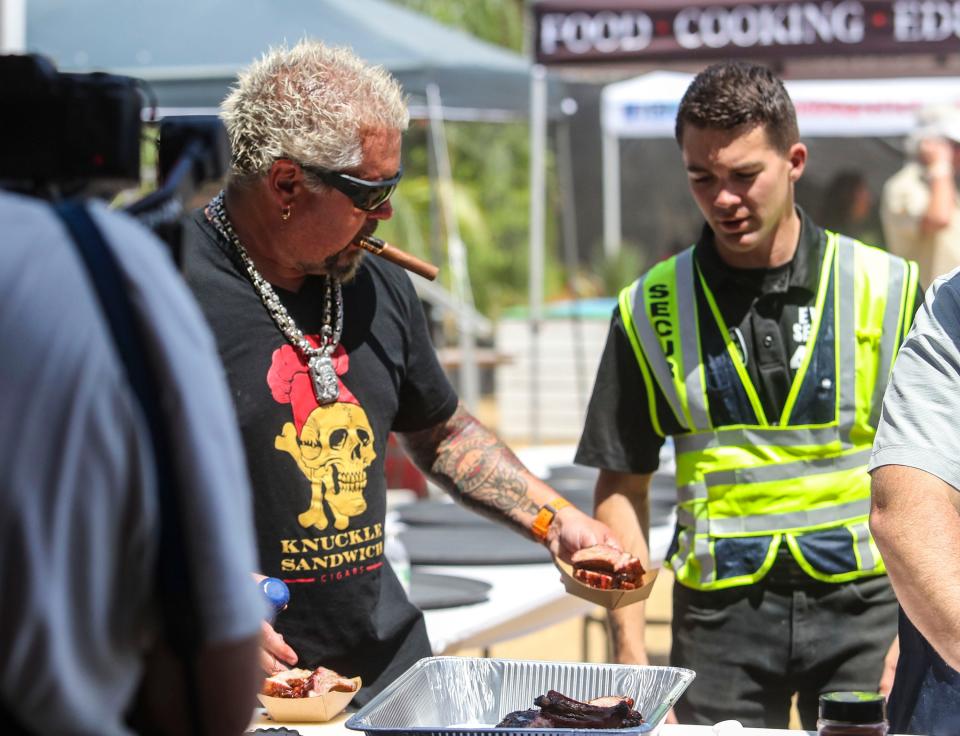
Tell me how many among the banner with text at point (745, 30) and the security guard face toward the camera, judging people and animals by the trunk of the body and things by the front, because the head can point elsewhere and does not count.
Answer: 2

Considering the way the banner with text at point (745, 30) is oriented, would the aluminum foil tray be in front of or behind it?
in front

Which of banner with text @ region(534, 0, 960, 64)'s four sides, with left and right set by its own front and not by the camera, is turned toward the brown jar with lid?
front

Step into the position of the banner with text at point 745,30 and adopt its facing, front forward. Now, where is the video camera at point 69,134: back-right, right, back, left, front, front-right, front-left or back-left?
front

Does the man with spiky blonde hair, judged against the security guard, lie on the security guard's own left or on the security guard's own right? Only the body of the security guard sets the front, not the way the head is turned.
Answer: on the security guard's own right

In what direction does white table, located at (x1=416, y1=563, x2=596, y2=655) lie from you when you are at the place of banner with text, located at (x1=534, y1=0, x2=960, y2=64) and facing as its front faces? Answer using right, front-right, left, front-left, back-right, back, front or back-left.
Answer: front

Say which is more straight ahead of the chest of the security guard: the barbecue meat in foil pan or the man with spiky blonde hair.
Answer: the barbecue meat in foil pan

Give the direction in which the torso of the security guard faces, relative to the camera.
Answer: toward the camera

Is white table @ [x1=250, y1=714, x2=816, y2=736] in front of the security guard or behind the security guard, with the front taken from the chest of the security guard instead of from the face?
in front

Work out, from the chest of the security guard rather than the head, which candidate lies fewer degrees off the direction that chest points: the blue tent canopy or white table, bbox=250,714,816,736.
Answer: the white table

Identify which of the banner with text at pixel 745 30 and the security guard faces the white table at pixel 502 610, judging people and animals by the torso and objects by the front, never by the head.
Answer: the banner with text

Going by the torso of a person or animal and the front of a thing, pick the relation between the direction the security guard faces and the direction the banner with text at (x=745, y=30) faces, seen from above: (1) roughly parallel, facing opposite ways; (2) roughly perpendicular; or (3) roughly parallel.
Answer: roughly parallel

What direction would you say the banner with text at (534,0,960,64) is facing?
toward the camera

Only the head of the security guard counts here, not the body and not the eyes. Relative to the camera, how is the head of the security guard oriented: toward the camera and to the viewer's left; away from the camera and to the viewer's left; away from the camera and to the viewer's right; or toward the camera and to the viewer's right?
toward the camera and to the viewer's left

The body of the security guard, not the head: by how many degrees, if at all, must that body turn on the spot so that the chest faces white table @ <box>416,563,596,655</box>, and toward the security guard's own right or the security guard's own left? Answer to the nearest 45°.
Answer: approximately 135° to the security guard's own right

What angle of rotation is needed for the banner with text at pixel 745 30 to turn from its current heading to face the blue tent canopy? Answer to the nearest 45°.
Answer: approximately 90° to its right

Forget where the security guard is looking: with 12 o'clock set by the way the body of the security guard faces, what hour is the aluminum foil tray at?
The aluminum foil tray is roughly at 1 o'clock from the security guard.

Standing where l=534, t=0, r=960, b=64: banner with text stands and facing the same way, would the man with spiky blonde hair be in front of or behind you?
in front
